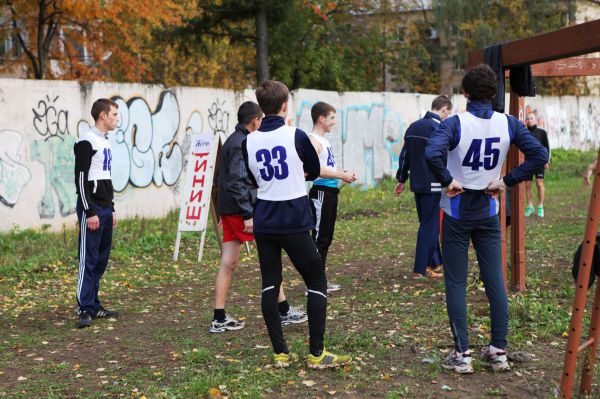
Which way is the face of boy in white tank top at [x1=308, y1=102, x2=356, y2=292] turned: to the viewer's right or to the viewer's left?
to the viewer's right

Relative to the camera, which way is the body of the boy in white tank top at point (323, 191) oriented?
to the viewer's right

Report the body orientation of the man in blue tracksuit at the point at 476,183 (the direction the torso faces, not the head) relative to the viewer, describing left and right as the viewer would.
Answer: facing away from the viewer

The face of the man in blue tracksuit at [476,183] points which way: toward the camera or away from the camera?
away from the camera

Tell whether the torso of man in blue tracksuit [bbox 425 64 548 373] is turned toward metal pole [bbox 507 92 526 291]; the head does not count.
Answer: yes

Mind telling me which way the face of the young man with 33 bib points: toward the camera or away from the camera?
away from the camera

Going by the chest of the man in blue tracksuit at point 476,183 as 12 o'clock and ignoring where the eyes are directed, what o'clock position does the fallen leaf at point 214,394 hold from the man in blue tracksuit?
The fallen leaf is roughly at 8 o'clock from the man in blue tracksuit.

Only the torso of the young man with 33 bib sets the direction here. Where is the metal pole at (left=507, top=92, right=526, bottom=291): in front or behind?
in front

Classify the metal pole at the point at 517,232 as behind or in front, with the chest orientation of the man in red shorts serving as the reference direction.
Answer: in front

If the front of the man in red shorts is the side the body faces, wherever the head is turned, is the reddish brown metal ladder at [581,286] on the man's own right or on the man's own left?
on the man's own right

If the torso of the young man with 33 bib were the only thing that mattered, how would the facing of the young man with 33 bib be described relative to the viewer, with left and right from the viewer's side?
facing away from the viewer and to the right of the viewer

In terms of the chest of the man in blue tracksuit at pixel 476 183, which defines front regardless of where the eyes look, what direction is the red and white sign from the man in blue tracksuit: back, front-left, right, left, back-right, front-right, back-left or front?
front-left

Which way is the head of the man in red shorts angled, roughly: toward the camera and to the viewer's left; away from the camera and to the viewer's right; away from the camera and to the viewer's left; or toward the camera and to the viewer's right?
away from the camera and to the viewer's right

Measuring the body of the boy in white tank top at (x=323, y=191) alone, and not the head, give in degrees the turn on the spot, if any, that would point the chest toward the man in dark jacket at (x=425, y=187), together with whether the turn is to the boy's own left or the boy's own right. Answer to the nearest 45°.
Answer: approximately 45° to the boy's own left
